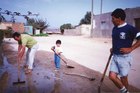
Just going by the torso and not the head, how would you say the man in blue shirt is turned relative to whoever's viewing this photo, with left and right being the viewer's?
facing the viewer and to the left of the viewer
